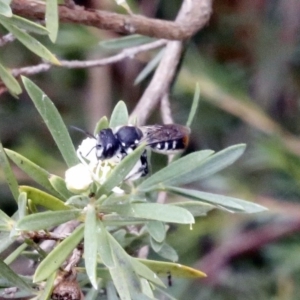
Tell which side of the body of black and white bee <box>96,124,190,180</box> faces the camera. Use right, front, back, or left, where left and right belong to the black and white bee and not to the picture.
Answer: left
